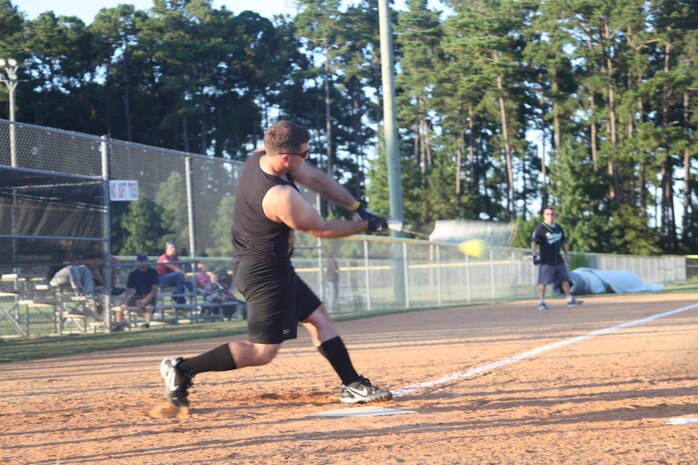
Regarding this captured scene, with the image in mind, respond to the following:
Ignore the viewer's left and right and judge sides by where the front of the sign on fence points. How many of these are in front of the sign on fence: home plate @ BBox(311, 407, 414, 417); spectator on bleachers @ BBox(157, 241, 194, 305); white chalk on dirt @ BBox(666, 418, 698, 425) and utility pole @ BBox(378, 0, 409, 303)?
2

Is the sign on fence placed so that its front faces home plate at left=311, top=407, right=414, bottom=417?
yes

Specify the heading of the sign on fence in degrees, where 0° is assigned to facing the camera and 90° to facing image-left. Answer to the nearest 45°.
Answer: approximately 0°

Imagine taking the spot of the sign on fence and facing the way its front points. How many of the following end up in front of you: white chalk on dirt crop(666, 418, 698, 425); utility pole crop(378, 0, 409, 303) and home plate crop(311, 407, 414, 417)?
2

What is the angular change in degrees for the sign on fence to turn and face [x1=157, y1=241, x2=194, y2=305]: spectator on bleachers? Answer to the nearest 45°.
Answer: approximately 135° to its left

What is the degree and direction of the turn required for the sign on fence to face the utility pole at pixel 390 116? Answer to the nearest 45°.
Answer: approximately 135° to its left

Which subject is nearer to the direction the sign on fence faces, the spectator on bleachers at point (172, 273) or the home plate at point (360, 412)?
the home plate

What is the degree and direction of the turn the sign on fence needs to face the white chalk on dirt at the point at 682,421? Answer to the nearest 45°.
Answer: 0° — it already faces it

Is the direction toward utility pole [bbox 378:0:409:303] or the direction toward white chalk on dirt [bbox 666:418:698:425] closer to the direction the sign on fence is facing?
the white chalk on dirt

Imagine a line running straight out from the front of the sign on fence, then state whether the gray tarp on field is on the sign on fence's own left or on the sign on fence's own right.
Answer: on the sign on fence's own left
